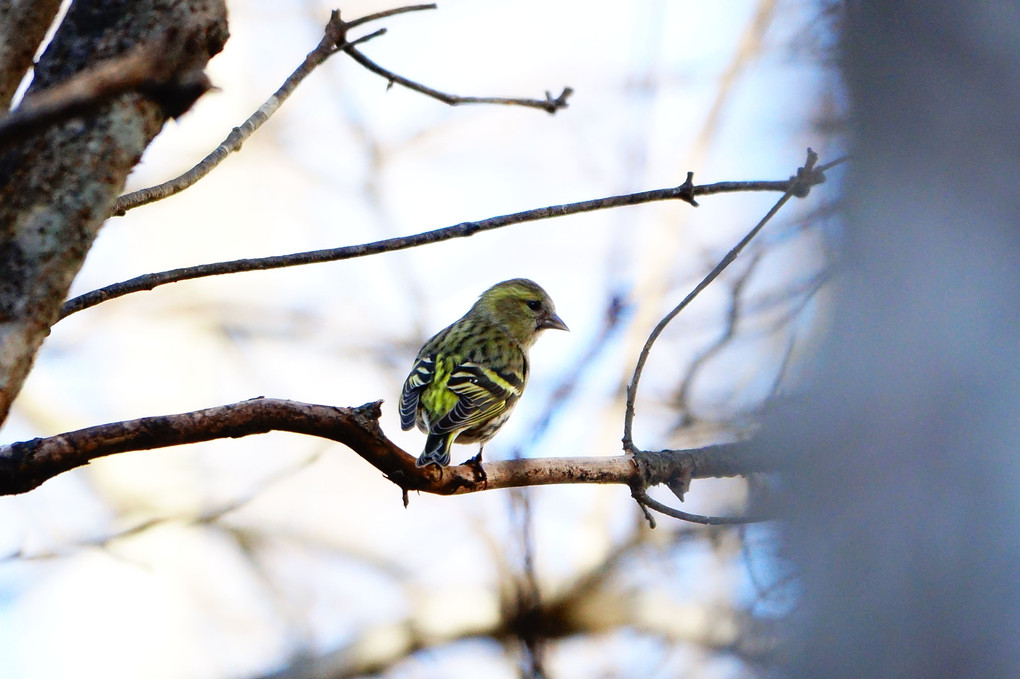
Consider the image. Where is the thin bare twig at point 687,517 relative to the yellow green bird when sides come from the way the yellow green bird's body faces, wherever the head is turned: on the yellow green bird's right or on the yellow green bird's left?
on the yellow green bird's right

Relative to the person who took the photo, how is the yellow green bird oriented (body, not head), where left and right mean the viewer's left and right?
facing away from the viewer and to the right of the viewer
